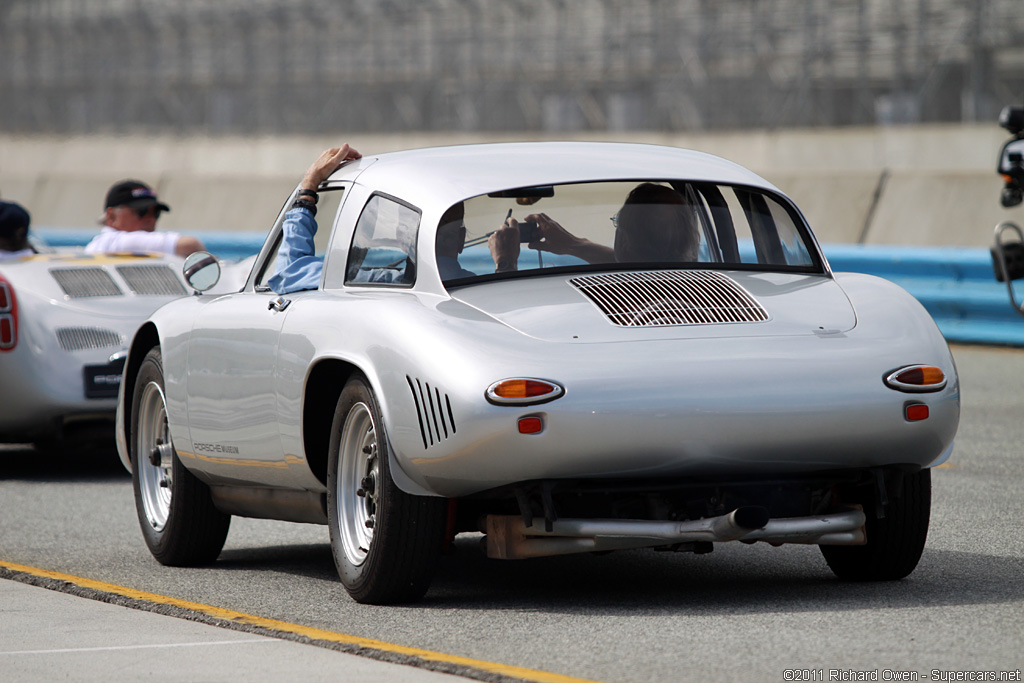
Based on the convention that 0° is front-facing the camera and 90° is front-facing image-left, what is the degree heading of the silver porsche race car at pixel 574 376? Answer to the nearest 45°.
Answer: approximately 135°

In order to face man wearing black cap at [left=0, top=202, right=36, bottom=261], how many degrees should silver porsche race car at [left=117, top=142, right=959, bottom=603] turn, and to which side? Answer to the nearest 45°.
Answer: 0° — it already faces them

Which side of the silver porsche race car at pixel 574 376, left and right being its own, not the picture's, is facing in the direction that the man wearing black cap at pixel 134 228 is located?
front

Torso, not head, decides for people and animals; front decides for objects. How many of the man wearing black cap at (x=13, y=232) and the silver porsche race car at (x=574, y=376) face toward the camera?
0

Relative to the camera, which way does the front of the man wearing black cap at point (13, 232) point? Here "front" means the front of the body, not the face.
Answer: away from the camera

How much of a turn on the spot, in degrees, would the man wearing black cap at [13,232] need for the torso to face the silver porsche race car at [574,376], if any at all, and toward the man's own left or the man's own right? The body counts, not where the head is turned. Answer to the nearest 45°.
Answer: approximately 180°

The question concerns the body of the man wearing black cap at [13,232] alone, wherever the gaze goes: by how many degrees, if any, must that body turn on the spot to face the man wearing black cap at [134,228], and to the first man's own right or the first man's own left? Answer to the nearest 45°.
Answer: approximately 45° to the first man's own right

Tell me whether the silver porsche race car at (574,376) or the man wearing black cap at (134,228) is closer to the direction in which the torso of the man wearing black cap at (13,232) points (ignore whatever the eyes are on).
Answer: the man wearing black cap
